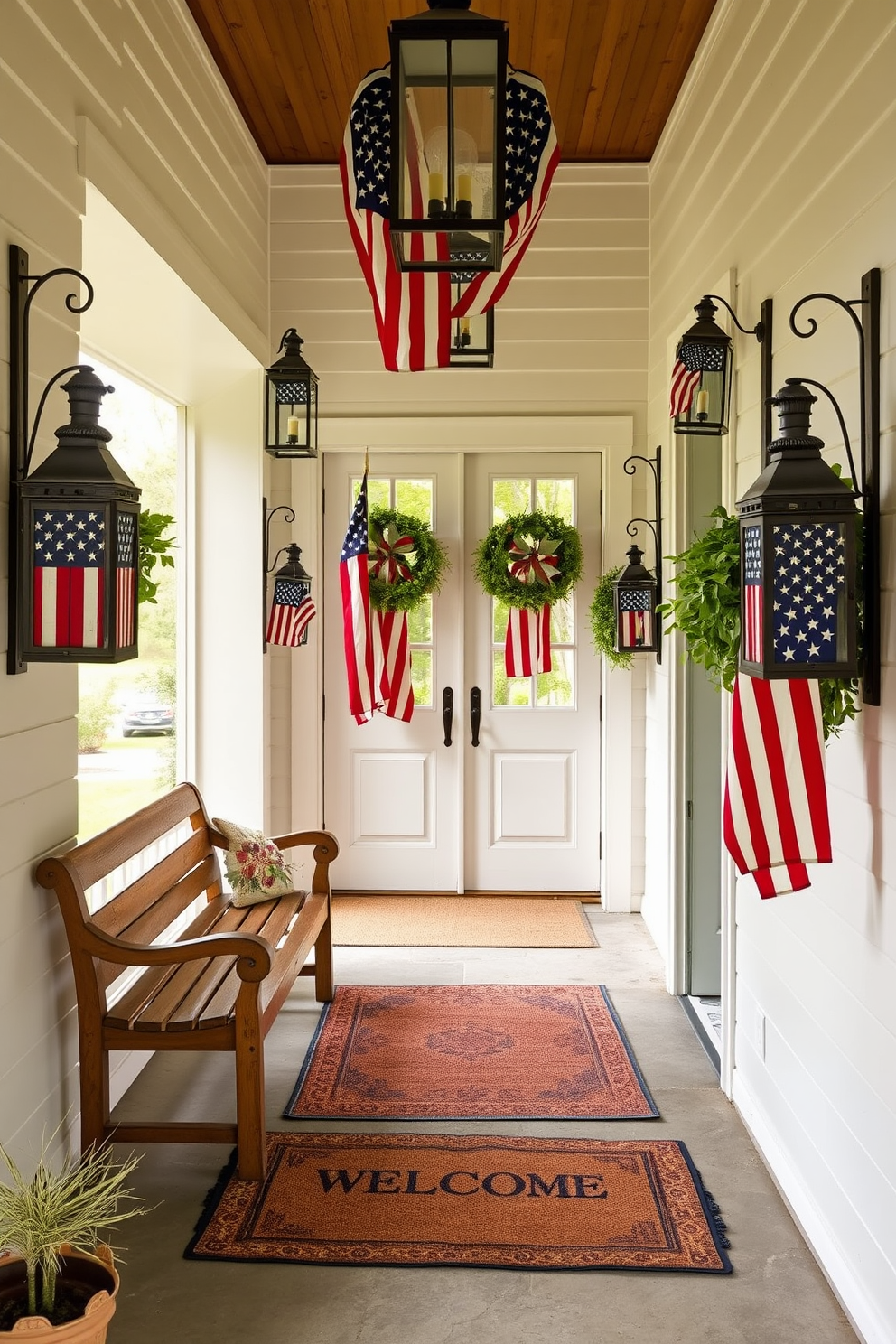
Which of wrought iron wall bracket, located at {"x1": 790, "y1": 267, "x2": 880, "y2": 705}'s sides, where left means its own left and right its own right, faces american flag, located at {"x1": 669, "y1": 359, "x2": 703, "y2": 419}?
right

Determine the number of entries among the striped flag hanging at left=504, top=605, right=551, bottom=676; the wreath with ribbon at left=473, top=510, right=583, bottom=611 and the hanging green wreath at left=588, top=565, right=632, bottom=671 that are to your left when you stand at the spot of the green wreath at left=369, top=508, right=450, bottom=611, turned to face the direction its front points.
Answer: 3

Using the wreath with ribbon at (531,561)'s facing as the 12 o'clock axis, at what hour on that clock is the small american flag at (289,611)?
The small american flag is roughly at 2 o'clock from the wreath with ribbon.

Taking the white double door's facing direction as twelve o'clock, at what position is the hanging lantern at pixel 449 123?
The hanging lantern is roughly at 12 o'clock from the white double door.

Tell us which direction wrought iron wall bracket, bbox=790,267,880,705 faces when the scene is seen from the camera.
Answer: facing to the left of the viewer

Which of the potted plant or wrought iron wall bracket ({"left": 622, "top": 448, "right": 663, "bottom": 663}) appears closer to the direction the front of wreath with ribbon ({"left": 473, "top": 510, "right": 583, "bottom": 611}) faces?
the potted plant

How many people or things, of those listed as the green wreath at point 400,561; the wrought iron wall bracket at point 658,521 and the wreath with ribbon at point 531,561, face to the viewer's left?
1

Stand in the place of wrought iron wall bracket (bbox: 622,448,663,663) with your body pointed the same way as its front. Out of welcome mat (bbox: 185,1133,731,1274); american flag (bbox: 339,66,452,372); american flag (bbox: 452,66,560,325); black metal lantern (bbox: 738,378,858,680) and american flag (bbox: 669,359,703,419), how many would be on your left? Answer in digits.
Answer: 5

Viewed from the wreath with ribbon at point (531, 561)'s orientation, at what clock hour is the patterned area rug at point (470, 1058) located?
The patterned area rug is roughly at 12 o'clock from the wreath with ribbon.

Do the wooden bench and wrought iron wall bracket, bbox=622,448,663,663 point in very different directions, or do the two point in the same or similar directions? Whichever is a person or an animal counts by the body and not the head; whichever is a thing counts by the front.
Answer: very different directions

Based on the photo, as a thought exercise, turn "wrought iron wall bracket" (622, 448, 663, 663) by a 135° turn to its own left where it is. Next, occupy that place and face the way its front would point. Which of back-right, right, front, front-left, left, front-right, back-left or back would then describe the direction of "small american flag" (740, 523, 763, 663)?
front-right

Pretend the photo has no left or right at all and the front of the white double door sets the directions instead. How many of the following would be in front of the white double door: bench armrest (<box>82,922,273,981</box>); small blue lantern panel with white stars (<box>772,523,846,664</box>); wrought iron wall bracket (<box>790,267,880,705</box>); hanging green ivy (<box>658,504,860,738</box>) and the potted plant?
5

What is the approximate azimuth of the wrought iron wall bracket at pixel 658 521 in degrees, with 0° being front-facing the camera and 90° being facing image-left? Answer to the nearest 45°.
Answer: approximately 90°
